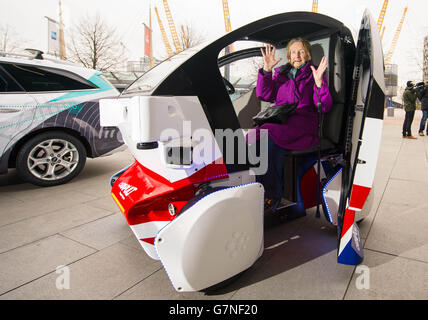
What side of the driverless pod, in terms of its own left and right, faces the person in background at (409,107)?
back

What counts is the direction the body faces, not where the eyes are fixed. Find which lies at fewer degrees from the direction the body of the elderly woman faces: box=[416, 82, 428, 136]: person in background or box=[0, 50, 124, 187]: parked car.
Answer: the parked car

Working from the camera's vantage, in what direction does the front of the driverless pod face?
facing the viewer and to the left of the viewer

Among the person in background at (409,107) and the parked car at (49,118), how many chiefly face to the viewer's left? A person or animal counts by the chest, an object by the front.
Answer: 1

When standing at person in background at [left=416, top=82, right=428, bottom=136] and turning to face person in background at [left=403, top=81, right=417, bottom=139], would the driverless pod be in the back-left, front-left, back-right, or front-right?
front-left

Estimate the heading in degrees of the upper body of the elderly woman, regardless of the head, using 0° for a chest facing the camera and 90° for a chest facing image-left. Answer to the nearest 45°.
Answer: approximately 45°

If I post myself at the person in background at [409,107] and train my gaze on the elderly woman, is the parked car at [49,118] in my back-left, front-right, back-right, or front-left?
front-right

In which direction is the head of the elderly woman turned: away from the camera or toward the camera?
toward the camera
